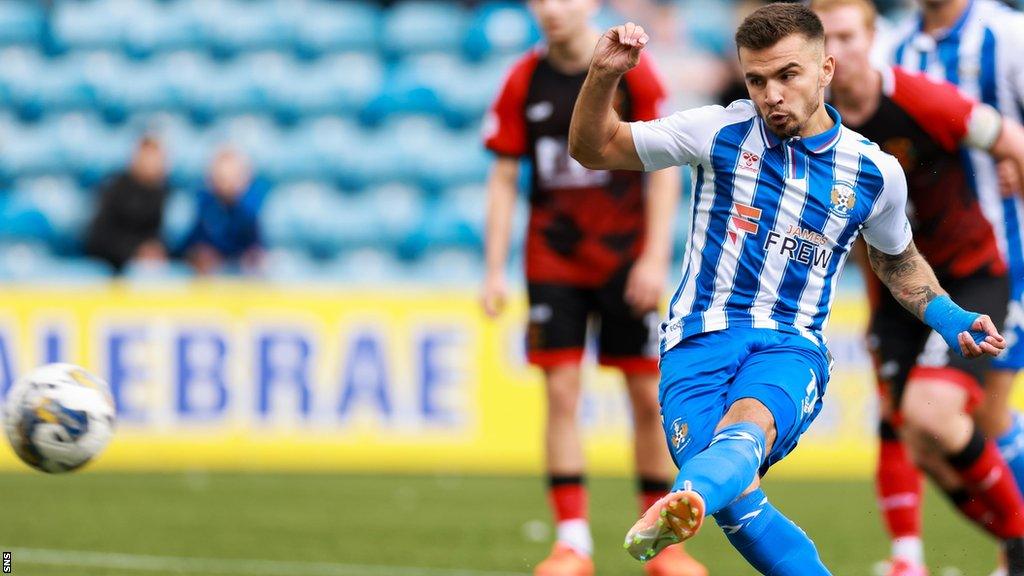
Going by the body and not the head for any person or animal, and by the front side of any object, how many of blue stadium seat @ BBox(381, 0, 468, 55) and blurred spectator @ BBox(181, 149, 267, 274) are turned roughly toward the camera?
2

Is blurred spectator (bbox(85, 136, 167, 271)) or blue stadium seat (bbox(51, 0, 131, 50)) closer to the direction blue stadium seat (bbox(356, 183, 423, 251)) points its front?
the blurred spectator

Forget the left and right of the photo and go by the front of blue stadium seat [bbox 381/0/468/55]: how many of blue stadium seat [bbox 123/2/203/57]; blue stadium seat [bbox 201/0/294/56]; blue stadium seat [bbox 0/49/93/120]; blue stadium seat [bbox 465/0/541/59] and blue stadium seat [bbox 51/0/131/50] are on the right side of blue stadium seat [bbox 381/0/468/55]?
4

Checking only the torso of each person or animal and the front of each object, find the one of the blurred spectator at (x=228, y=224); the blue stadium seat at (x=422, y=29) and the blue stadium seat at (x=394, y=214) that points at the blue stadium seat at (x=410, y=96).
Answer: the blue stadium seat at (x=422, y=29)

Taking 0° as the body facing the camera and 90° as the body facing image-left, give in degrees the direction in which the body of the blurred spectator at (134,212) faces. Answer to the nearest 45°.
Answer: approximately 315°

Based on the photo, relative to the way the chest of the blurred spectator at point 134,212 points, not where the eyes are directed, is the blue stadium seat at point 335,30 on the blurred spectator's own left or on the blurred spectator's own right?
on the blurred spectator's own left

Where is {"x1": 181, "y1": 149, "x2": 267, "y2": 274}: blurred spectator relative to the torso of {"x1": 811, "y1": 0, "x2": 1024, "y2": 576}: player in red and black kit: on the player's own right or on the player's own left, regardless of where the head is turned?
on the player's own right

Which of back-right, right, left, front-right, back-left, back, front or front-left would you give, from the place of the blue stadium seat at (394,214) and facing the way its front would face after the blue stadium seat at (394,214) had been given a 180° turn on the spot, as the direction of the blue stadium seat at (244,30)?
front-left

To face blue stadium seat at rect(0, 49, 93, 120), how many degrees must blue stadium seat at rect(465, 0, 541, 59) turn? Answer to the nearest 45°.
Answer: approximately 90° to its right

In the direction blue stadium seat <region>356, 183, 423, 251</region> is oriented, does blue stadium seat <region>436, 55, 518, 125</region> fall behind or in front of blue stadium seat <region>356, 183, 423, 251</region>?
behind

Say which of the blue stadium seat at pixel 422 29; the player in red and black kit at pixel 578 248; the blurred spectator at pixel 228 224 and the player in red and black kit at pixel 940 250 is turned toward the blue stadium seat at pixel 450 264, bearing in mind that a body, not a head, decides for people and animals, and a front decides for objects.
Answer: the blue stadium seat at pixel 422 29

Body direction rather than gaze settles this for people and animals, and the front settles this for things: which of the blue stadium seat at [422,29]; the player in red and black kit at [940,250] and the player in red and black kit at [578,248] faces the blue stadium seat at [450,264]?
the blue stadium seat at [422,29]
